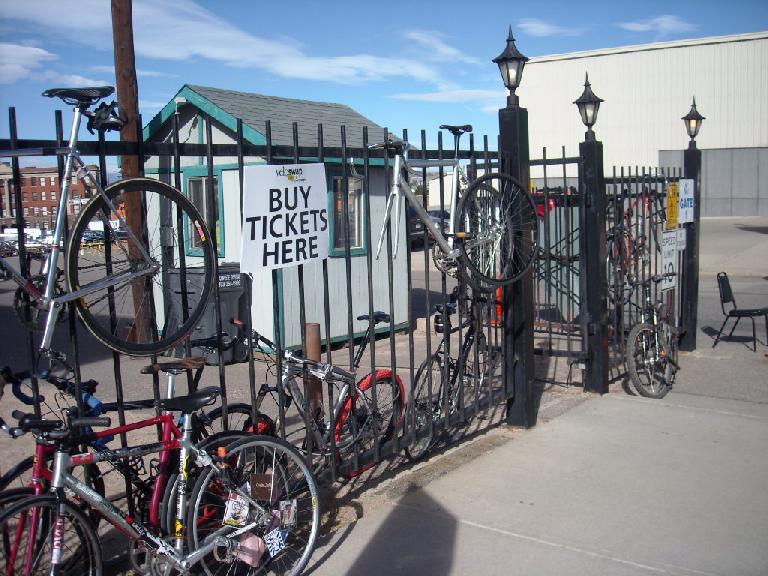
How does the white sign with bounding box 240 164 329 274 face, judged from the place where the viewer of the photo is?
facing the viewer and to the right of the viewer

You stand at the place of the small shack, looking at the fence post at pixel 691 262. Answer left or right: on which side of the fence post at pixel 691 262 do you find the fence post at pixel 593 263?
right

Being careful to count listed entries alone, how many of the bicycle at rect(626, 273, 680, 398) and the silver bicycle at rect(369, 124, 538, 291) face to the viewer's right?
0

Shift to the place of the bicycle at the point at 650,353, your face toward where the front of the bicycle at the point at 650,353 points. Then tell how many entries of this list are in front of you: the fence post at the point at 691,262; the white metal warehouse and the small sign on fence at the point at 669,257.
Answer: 0

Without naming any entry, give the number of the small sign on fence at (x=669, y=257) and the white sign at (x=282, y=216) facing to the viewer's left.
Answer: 0

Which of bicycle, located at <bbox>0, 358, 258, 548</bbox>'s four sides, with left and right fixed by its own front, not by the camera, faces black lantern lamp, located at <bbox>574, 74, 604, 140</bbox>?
back

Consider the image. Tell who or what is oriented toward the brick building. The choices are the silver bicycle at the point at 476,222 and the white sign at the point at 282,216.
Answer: the silver bicycle

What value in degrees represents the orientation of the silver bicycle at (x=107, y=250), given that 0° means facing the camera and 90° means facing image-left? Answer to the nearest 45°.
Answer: approximately 45°

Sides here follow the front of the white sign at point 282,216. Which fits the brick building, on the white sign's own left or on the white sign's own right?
on the white sign's own right

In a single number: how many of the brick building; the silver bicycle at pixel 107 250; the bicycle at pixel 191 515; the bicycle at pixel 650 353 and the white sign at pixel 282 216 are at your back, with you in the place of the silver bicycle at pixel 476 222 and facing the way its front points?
1

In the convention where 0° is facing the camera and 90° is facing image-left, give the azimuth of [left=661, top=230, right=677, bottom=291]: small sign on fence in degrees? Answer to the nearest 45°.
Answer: approximately 315°

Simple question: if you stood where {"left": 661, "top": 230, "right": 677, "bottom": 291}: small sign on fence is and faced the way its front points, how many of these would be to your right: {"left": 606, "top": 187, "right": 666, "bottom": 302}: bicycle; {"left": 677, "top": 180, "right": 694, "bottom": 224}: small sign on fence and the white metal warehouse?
1

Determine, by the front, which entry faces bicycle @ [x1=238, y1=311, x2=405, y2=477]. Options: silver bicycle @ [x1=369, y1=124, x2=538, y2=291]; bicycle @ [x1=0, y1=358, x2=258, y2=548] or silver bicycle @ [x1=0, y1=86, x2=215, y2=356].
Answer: silver bicycle @ [x1=369, y1=124, x2=538, y2=291]

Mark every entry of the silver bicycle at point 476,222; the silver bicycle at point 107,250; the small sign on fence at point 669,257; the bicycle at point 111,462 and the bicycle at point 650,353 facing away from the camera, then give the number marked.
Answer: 0

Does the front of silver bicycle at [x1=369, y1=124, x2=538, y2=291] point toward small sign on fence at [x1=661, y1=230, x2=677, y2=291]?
no
